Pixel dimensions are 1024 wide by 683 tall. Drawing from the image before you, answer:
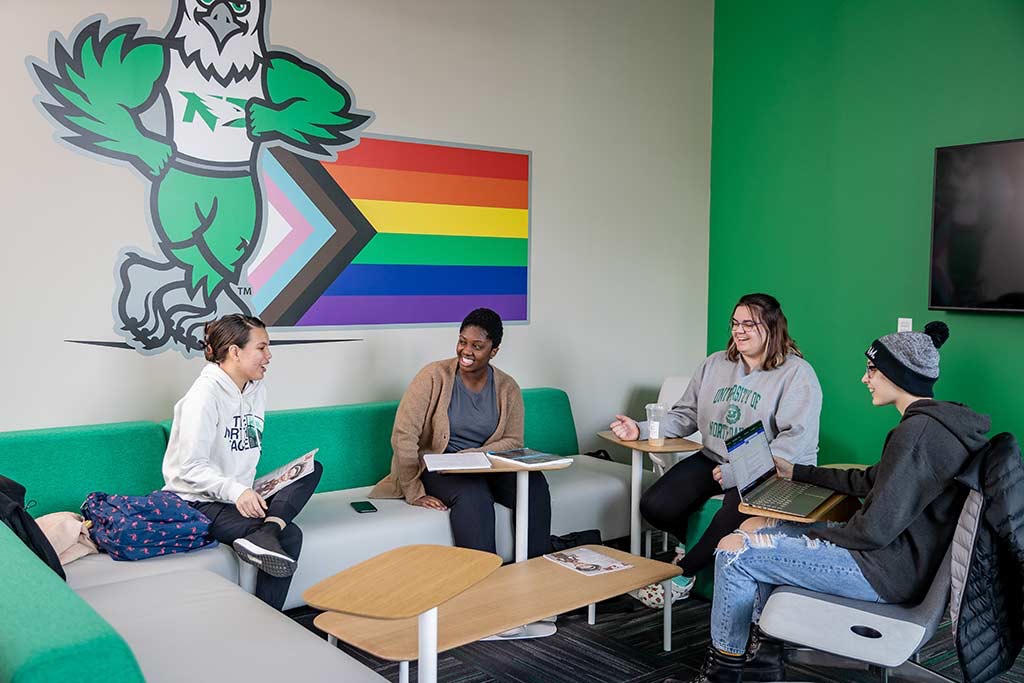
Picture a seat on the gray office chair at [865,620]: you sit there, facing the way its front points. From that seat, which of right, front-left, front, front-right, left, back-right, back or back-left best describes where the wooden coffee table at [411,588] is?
front-left

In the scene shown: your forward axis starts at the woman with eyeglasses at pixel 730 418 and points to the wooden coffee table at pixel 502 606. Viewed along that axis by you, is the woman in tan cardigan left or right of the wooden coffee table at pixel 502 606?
right

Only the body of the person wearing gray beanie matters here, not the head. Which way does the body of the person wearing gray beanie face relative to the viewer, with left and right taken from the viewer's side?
facing to the left of the viewer

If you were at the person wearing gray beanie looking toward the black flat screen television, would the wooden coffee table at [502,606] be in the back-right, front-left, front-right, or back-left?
back-left

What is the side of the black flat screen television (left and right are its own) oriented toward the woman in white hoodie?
front

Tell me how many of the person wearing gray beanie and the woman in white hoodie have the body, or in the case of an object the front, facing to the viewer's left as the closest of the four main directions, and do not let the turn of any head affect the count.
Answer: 1

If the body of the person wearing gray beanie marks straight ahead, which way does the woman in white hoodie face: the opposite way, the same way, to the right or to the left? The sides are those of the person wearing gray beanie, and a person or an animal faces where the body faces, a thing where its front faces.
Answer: the opposite way

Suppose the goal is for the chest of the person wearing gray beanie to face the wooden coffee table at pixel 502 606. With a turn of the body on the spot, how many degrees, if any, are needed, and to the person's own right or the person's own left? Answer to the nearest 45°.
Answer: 0° — they already face it

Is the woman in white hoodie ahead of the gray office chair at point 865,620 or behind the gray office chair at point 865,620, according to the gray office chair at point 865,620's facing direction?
ahead

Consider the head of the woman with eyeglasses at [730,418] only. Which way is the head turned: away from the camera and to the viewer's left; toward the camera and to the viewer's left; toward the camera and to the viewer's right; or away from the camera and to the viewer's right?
toward the camera and to the viewer's left

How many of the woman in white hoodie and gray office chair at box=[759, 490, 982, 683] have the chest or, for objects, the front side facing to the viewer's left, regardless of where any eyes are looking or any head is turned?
1

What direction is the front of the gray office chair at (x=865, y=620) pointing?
to the viewer's left

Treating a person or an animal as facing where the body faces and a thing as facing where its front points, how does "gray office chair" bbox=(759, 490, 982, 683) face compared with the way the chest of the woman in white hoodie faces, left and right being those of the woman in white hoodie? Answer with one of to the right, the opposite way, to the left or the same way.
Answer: the opposite way
